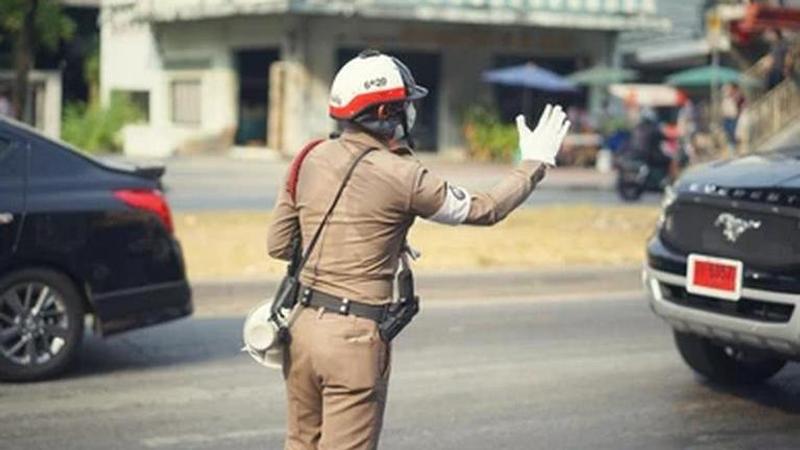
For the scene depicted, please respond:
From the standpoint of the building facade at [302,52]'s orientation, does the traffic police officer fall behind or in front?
in front

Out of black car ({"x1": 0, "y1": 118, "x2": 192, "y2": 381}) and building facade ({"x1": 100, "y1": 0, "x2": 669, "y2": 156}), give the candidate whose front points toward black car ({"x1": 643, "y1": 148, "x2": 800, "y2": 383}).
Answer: the building facade

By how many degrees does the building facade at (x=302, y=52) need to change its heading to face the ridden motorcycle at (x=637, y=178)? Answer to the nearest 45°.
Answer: approximately 45° to its left

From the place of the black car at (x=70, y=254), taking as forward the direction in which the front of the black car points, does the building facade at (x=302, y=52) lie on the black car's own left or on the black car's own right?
on the black car's own right

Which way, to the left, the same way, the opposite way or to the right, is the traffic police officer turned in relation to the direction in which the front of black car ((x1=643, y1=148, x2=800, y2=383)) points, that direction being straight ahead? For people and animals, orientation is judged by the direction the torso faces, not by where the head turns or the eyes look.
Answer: the opposite way

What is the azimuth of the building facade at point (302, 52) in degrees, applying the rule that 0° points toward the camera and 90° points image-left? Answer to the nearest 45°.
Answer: approximately 0°

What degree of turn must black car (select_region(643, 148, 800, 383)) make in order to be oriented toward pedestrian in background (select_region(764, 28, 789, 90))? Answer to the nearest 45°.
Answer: approximately 135° to its right

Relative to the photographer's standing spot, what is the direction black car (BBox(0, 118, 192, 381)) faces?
facing to the left of the viewer

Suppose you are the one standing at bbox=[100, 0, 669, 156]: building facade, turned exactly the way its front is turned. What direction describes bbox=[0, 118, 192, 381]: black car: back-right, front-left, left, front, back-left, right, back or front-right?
front

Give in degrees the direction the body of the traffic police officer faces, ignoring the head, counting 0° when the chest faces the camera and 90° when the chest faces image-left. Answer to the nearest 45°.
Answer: approximately 225°

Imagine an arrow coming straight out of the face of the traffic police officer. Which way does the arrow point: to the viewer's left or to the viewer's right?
to the viewer's right
